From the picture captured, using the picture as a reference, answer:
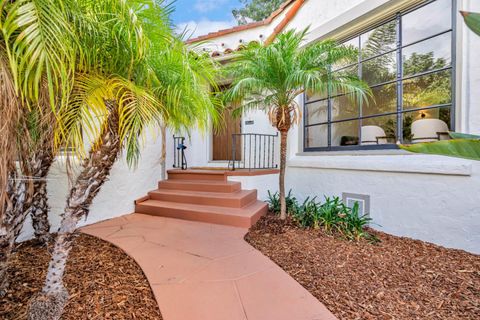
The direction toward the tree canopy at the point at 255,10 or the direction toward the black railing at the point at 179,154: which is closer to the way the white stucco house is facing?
the black railing

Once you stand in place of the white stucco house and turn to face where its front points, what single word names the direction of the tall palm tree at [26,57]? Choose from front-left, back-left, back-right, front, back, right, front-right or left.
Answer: front

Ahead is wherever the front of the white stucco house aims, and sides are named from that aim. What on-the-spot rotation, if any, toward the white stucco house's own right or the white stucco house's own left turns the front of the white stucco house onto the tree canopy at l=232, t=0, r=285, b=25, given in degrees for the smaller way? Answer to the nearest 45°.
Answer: approximately 135° to the white stucco house's own right

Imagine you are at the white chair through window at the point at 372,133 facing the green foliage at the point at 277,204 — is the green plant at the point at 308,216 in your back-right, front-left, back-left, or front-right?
front-left

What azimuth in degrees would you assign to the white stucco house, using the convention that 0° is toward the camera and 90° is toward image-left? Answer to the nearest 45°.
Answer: approximately 45°

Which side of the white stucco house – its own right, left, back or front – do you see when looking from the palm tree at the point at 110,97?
front

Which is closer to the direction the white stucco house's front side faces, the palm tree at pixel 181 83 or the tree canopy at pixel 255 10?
the palm tree
